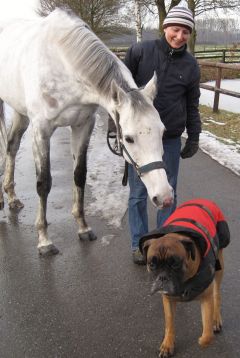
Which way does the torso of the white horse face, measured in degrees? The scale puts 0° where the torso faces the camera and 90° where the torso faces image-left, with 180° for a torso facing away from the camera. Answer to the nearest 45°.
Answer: approximately 315°

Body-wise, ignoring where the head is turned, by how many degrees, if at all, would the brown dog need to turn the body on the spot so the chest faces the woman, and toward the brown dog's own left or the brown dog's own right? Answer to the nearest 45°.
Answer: approximately 135° to the brown dog's own right

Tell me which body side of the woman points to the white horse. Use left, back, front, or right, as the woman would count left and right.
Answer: right

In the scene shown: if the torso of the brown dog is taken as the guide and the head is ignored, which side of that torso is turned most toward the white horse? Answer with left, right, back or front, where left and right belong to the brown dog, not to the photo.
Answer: right

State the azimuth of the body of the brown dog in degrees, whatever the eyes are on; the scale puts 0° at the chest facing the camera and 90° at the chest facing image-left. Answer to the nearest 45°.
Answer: approximately 45°

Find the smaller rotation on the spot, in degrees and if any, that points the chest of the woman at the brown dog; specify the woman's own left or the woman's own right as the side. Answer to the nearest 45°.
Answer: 0° — they already face it

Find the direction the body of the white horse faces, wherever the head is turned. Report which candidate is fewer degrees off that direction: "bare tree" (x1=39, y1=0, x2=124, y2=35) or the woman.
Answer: the woman

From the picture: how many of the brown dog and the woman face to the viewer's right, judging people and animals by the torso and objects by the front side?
0

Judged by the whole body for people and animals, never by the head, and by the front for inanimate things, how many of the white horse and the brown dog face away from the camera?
0

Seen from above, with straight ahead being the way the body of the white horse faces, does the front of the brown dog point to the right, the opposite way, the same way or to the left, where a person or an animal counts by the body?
to the right

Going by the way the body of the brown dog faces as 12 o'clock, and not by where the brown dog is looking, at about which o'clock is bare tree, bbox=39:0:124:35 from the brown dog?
The bare tree is roughly at 4 o'clock from the brown dog.

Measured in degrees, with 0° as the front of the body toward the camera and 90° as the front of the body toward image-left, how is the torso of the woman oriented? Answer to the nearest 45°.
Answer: approximately 0°

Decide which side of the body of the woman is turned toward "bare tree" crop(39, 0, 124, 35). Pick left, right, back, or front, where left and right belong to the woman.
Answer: back
